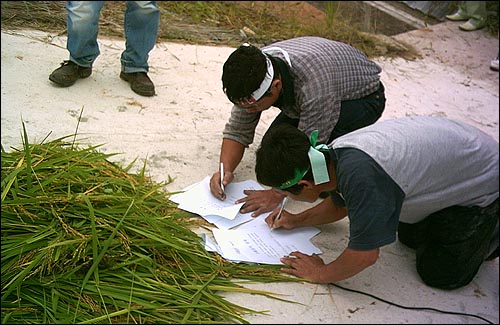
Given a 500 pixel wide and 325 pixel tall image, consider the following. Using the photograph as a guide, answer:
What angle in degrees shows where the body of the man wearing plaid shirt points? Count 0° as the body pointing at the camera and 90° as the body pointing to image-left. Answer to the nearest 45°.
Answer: approximately 45°
